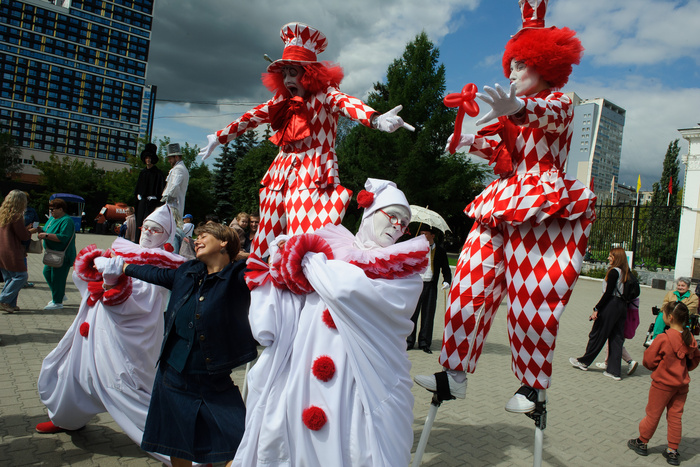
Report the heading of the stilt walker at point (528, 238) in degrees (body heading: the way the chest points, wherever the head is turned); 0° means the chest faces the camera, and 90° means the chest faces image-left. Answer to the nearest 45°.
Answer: approximately 45°

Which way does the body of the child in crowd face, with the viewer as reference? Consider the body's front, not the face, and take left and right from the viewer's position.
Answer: facing away from the viewer and to the left of the viewer

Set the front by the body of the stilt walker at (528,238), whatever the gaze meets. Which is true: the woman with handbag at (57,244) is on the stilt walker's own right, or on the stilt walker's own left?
on the stilt walker's own right

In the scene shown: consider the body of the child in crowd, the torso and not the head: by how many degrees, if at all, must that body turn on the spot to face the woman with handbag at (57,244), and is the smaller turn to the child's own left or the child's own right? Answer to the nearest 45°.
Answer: approximately 45° to the child's own left

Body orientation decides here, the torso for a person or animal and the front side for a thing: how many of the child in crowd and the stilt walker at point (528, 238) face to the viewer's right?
0

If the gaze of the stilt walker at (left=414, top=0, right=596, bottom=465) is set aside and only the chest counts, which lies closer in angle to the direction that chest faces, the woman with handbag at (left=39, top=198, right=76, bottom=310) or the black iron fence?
the woman with handbag

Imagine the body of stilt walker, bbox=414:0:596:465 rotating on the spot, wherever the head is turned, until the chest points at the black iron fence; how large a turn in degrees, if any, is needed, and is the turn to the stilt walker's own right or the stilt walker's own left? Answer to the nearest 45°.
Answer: approximately 135° to the stilt walker's own right

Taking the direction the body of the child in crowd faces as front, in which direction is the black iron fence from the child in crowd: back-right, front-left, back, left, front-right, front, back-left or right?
front-right

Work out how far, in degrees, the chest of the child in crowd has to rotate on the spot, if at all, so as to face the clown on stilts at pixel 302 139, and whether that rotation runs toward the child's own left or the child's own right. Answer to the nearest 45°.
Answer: approximately 90° to the child's own left
